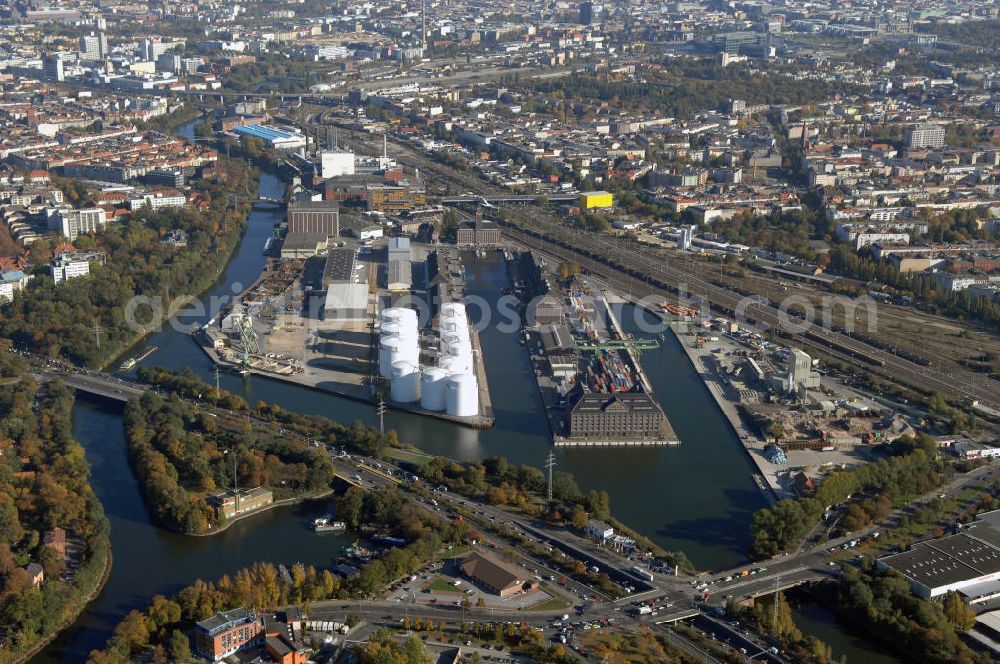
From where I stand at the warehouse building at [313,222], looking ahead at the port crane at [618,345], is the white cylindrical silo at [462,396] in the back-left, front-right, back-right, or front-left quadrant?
front-right

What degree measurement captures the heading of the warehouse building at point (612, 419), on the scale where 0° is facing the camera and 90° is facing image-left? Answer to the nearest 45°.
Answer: approximately 0°

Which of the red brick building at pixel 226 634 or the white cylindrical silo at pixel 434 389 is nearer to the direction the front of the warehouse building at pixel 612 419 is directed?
the red brick building

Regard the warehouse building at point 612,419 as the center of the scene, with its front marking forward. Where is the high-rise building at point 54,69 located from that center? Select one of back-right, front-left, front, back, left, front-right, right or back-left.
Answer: back-right

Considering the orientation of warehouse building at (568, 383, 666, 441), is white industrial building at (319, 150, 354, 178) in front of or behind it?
behind

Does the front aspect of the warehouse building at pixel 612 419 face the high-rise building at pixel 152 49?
no

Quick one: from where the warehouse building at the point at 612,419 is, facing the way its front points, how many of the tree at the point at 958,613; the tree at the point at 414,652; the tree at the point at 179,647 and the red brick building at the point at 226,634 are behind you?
0

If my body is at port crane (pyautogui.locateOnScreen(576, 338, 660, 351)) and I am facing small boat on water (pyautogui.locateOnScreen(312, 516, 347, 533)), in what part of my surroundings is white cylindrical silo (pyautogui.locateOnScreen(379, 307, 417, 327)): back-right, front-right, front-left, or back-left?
front-right

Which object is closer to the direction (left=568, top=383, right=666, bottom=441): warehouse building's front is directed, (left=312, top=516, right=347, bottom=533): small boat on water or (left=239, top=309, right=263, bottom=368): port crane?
the small boat on water

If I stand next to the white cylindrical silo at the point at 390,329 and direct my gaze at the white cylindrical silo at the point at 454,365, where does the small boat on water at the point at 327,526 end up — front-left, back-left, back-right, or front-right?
front-right

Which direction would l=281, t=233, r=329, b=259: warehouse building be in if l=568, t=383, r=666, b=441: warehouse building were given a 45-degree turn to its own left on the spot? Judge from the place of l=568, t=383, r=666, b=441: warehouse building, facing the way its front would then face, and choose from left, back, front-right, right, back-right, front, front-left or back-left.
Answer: back

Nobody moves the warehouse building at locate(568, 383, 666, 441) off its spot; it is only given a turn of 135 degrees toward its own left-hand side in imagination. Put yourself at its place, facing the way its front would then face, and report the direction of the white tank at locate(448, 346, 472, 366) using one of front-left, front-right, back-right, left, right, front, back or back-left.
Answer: left

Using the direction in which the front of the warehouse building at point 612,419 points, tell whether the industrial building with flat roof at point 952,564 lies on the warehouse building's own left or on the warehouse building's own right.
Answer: on the warehouse building's own left

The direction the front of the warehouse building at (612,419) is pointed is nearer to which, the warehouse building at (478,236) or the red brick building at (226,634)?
the red brick building

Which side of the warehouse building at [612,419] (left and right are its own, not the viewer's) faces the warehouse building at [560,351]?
back

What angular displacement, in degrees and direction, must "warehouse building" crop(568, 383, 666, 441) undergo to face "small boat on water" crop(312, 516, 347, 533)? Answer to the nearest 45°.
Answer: approximately 45° to its right

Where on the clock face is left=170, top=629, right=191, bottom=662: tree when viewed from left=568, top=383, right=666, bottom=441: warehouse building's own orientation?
The tree is roughly at 1 o'clock from the warehouse building.

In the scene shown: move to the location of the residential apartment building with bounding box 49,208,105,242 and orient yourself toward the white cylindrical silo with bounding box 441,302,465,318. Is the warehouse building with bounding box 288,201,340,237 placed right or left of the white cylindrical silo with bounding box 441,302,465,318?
left

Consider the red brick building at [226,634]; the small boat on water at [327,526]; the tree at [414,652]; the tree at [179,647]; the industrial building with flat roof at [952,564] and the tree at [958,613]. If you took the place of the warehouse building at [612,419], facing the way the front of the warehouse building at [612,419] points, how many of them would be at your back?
0

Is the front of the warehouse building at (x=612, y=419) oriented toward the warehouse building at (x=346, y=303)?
no

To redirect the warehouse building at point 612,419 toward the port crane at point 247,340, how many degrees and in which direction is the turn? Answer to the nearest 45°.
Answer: approximately 135° to its right

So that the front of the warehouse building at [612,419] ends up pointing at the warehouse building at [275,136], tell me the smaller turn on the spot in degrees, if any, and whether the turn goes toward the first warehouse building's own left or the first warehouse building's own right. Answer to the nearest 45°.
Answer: approximately 135° to the first warehouse building's own right

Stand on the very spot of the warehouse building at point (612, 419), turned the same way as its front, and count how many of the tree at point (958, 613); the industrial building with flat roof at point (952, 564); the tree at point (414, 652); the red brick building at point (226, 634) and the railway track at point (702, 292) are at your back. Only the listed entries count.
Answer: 1
